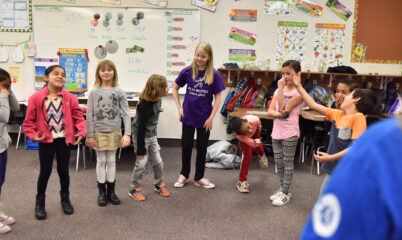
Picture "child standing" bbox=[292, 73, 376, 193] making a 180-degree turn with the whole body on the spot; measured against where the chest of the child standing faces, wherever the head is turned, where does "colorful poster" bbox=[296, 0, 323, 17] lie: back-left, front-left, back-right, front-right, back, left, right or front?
front-left

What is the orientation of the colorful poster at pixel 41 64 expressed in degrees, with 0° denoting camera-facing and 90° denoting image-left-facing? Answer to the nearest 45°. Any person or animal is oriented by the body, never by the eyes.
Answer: approximately 0°

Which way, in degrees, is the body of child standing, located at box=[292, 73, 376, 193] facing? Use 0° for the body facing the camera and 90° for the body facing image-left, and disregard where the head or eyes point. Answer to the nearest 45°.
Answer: approximately 45°

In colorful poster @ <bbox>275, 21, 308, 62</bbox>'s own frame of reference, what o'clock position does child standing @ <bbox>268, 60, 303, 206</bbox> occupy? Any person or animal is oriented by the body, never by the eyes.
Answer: The child standing is roughly at 12 o'clock from the colorful poster.

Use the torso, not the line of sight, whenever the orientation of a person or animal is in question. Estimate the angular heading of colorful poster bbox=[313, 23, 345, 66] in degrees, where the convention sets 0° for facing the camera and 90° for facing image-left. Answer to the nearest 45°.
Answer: approximately 0°

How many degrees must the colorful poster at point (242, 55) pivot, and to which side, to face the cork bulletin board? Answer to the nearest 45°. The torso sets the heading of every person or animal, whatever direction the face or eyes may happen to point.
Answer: approximately 90° to its left

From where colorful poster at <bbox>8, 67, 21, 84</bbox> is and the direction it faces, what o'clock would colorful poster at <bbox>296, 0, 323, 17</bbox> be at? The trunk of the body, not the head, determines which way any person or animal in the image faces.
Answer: colorful poster at <bbox>296, 0, 323, 17</bbox> is roughly at 10 o'clock from colorful poster at <bbox>8, 67, 21, 84</bbox>.
